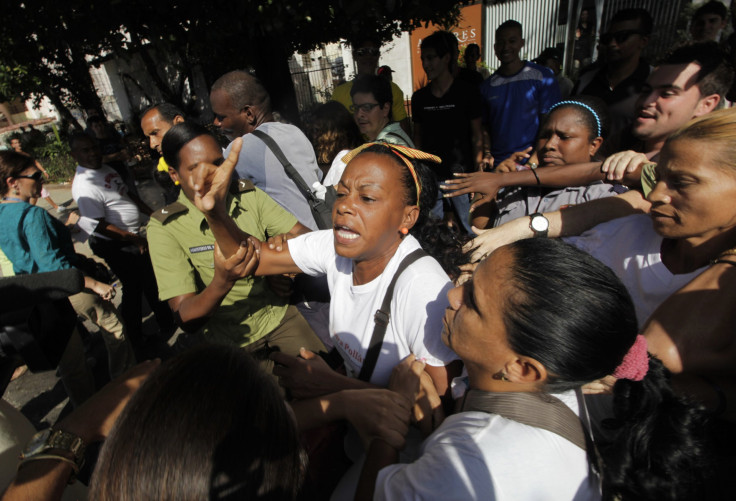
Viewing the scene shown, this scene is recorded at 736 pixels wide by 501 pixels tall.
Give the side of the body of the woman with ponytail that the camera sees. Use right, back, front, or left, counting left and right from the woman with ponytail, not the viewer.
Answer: left

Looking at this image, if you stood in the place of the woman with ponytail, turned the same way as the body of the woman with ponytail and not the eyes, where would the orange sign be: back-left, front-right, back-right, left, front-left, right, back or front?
right

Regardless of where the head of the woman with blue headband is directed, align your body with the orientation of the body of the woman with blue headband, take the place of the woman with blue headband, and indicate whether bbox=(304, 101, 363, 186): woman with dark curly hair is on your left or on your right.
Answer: on your right

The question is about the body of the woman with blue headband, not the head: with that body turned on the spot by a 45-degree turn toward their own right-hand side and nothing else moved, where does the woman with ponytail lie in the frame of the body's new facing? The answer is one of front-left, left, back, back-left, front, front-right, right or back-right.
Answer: left

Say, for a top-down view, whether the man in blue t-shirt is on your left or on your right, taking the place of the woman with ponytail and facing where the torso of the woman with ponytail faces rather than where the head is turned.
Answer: on your right

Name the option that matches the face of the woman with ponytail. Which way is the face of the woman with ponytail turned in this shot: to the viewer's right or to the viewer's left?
to the viewer's left

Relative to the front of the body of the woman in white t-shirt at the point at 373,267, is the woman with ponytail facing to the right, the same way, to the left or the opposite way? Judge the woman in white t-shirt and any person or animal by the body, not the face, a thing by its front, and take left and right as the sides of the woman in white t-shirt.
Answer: to the right

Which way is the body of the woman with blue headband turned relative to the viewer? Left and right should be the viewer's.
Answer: facing the viewer and to the left of the viewer

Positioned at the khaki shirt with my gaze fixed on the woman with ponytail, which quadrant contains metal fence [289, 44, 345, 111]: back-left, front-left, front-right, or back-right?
back-left

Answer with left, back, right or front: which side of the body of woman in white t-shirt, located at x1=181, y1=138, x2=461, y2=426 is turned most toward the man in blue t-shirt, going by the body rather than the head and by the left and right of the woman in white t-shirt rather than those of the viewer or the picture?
back

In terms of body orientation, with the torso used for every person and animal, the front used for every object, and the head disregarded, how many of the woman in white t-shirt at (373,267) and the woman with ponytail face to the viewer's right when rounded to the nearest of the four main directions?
0

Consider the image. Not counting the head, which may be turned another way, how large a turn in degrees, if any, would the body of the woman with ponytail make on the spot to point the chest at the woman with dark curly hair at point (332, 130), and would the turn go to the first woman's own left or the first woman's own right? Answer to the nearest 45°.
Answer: approximately 45° to the first woman's own right

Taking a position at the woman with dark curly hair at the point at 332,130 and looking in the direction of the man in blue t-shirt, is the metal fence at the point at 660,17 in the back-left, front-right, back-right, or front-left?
front-left

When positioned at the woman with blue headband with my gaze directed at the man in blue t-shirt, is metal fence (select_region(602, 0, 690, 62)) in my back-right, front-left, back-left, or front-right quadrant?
front-right
